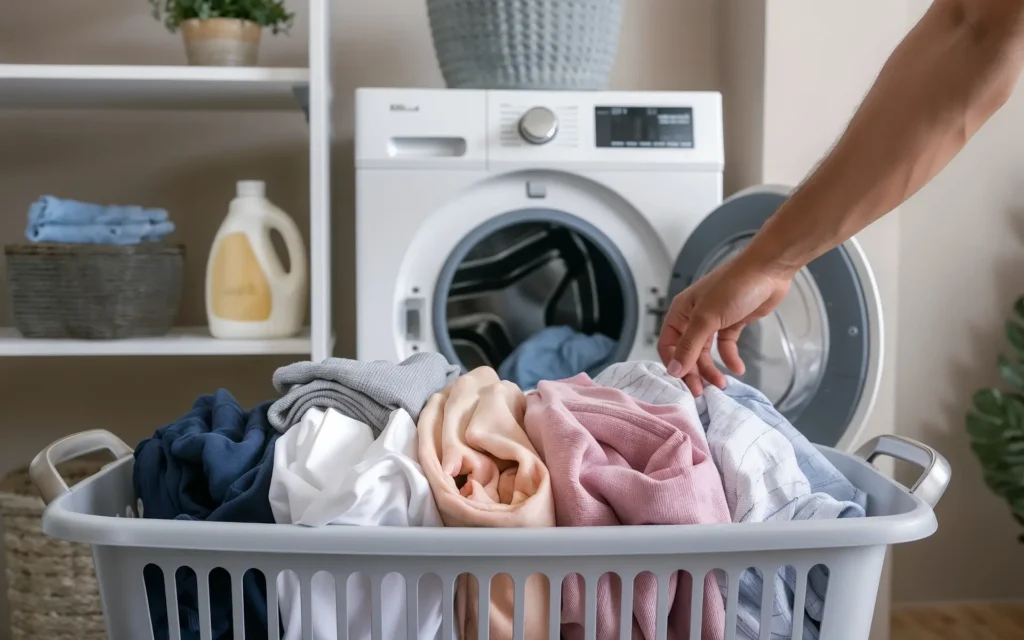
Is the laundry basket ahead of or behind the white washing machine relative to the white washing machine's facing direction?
ahead

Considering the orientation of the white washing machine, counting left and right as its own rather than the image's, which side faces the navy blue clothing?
front

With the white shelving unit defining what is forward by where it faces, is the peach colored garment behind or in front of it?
in front

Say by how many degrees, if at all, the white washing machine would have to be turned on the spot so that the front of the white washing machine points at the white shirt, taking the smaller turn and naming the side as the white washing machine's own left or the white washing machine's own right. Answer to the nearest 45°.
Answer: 0° — it already faces it

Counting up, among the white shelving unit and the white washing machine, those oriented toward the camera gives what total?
2

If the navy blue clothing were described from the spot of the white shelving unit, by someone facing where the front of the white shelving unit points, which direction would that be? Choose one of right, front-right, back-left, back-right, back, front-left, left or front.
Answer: front

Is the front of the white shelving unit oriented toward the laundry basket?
yes

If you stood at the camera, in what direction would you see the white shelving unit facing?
facing the viewer

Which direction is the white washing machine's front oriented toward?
toward the camera

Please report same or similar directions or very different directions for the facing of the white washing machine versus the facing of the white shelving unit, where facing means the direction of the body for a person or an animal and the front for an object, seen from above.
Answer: same or similar directions

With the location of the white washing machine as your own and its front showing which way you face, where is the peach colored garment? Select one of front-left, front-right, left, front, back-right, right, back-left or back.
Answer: front
